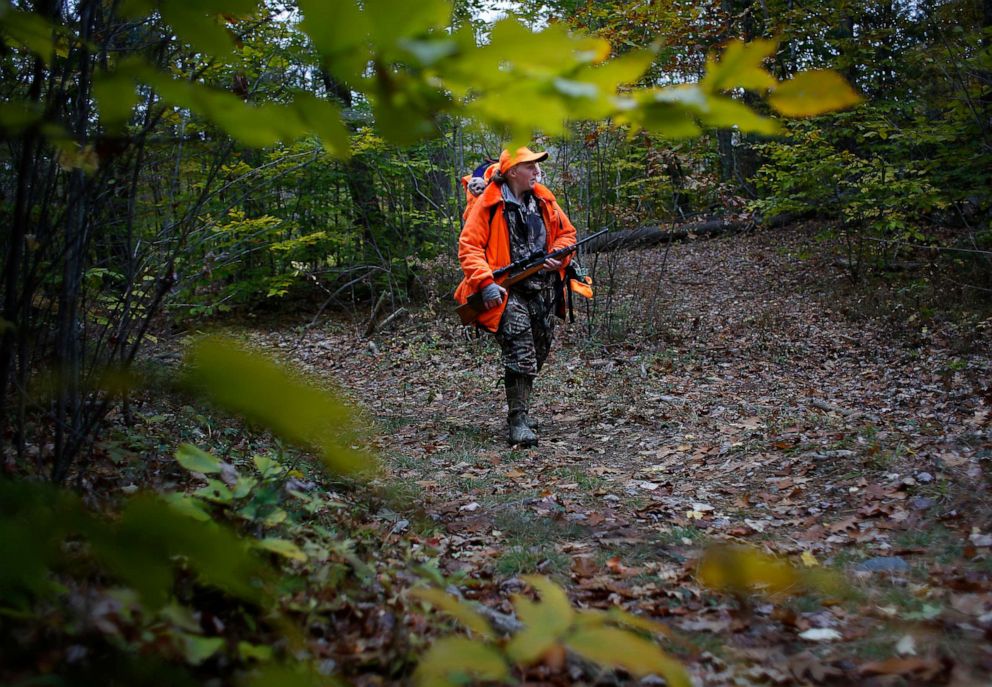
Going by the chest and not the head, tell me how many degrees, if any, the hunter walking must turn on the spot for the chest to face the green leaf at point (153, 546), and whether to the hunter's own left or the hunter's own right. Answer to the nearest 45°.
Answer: approximately 45° to the hunter's own right

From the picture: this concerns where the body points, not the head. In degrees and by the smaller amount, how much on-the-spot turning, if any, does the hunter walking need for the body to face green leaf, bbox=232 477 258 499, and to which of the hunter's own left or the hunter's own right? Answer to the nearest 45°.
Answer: approximately 45° to the hunter's own right

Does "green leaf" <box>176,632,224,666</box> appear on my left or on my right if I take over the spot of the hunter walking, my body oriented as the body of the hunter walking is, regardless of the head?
on my right

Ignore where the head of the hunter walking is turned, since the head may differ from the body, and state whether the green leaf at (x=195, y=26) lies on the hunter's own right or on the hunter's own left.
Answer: on the hunter's own right

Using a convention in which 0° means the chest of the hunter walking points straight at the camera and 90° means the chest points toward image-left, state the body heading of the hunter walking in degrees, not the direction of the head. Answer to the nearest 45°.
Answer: approximately 315°

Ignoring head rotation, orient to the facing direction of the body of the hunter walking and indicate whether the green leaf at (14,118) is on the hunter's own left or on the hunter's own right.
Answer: on the hunter's own right
